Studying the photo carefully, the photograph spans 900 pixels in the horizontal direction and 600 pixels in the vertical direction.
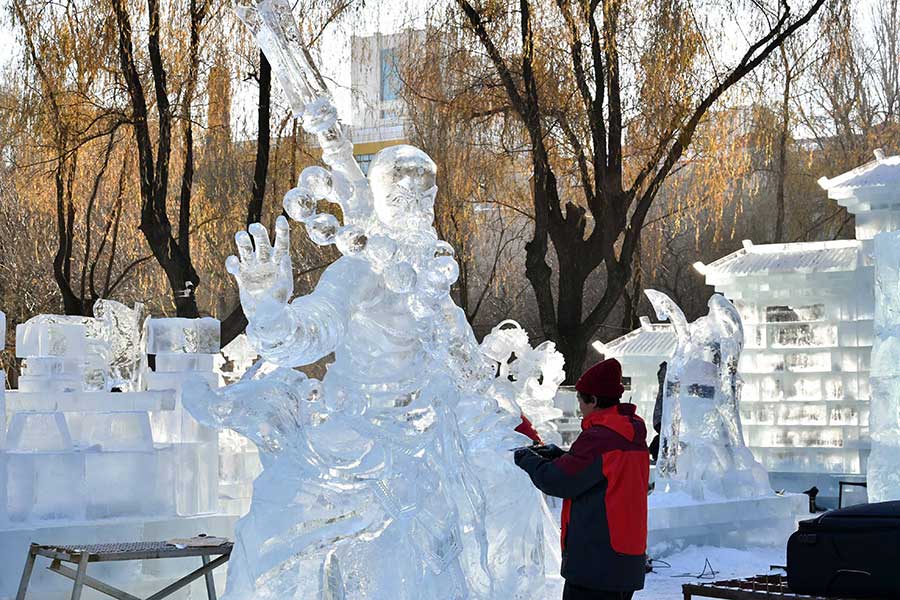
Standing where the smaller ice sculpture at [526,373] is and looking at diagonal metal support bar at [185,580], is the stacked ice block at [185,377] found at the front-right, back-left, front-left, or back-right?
front-right

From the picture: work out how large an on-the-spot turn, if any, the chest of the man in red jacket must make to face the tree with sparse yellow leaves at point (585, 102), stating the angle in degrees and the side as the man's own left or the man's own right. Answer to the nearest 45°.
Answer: approximately 45° to the man's own right

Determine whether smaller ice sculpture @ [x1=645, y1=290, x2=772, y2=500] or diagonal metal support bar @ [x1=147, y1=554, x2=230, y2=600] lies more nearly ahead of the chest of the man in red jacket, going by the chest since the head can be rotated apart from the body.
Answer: the diagonal metal support bar

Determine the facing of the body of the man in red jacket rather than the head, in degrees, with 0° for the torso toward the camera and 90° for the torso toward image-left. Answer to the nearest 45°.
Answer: approximately 135°

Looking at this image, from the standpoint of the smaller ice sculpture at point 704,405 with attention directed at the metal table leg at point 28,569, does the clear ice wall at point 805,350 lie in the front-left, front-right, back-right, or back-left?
back-right

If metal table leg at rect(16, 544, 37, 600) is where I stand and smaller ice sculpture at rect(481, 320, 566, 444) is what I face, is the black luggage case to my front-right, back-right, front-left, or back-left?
front-right

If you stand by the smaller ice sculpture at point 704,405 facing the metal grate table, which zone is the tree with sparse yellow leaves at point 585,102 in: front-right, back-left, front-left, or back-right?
back-right

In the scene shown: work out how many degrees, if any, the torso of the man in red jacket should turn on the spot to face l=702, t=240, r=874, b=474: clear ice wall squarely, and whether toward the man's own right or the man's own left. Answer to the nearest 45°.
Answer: approximately 45° to the man's own right

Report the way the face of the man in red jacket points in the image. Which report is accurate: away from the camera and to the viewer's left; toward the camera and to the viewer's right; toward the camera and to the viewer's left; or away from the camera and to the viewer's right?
away from the camera and to the viewer's left

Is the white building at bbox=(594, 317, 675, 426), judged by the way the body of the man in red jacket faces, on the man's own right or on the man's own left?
on the man's own right

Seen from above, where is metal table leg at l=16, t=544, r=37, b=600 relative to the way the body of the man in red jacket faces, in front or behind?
in front

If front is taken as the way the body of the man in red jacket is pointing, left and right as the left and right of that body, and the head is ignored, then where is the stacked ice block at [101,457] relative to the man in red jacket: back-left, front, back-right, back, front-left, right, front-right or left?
front

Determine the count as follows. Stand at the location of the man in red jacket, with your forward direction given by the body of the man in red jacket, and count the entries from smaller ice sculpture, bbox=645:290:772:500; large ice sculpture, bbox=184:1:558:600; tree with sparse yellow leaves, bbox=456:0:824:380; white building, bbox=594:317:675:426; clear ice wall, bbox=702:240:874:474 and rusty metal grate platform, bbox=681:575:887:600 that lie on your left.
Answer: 1

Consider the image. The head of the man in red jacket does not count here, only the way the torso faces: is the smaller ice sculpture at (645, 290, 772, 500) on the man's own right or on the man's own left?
on the man's own right

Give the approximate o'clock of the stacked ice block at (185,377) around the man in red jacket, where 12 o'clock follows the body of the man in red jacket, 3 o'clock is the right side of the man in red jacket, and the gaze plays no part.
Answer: The stacked ice block is roughly at 12 o'clock from the man in red jacket.
